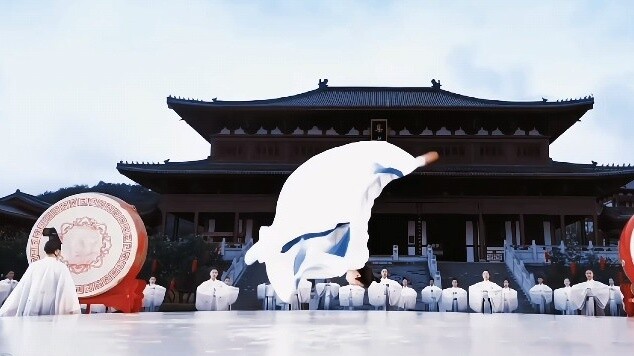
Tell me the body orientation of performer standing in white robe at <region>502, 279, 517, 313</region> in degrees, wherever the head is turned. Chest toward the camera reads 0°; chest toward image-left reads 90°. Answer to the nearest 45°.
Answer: approximately 0°

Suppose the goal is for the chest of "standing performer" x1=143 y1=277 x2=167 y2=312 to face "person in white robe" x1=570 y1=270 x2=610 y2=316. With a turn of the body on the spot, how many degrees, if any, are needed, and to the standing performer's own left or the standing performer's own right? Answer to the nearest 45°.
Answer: approximately 90° to the standing performer's own left

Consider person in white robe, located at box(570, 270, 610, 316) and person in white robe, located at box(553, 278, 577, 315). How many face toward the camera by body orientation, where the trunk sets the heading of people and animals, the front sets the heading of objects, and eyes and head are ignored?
2

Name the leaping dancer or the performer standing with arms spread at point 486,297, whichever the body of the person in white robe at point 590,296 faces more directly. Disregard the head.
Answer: the leaping dancer

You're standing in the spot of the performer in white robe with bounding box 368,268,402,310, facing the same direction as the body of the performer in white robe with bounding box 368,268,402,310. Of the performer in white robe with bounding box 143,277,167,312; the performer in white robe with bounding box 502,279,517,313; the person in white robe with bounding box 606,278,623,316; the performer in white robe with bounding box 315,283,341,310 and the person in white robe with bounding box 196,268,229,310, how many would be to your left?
2

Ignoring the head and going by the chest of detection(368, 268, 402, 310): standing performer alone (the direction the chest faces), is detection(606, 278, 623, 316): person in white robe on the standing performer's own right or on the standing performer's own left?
on the standing performer's own left
